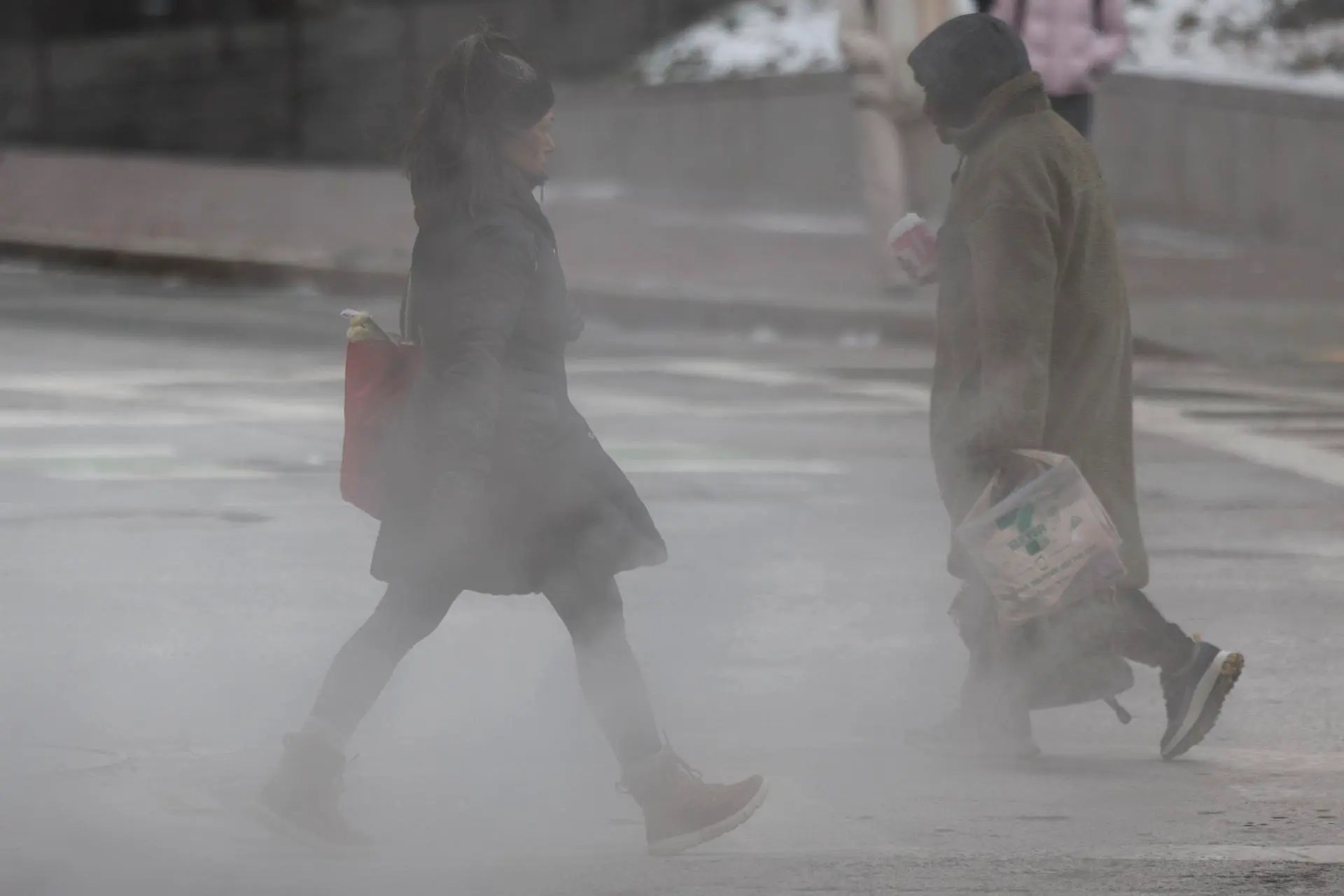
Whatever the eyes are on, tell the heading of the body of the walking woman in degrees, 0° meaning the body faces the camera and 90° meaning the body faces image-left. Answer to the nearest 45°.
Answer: approximately 270°

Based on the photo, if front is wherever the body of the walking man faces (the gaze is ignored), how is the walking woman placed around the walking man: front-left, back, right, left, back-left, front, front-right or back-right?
front-left

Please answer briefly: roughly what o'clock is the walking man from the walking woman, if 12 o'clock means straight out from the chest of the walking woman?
The walking man is roughly at 11 o'clock from the walking woman.

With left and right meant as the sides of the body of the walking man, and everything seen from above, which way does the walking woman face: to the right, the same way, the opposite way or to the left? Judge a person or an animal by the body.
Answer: the opposite way

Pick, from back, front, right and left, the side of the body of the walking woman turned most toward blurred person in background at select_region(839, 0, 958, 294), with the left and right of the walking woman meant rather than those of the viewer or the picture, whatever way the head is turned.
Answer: left

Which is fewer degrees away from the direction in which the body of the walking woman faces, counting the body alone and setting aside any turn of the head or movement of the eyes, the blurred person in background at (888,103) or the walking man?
the walking man

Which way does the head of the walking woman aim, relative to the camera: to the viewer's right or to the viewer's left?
to the viewer's right

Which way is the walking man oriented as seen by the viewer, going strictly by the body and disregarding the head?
to the viewer's left

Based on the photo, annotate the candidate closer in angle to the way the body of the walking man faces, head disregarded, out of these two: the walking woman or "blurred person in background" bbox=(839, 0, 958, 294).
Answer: the walking woman

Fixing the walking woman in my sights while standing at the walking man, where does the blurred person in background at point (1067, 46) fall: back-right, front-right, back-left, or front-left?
back-right

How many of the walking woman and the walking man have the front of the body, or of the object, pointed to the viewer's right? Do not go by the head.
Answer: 1

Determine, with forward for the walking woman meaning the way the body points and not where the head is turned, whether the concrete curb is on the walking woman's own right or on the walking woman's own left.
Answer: on the walking woman's own left

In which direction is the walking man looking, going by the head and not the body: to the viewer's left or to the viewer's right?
to the viewer's left

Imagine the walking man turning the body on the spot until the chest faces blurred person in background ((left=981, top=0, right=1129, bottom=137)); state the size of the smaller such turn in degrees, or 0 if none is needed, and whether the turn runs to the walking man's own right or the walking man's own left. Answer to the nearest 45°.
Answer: approximately 90° to the walking man's own right
